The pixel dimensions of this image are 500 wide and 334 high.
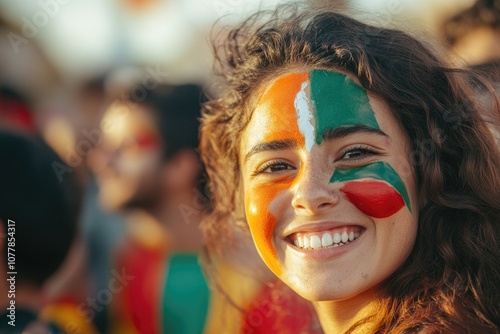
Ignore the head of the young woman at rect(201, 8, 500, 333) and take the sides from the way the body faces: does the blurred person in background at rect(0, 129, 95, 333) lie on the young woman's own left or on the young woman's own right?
on the young woman's own right

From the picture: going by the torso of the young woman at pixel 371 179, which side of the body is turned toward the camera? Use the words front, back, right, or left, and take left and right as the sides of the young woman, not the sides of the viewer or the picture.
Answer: front

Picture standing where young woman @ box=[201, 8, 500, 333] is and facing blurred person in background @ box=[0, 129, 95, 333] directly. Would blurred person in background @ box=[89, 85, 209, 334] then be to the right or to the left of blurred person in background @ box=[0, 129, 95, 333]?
right

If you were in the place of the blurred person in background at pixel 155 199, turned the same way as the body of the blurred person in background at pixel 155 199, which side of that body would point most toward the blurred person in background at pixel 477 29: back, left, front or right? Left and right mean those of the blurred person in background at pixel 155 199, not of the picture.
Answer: back

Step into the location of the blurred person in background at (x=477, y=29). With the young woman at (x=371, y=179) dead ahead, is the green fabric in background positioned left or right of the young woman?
right

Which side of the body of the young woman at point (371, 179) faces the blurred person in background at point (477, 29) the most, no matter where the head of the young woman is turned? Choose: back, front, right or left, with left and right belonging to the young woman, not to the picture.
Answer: back
